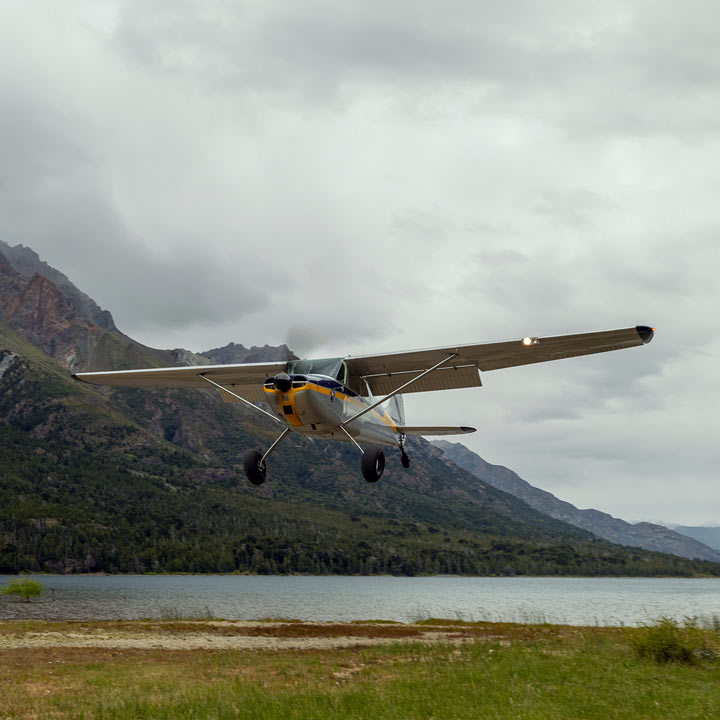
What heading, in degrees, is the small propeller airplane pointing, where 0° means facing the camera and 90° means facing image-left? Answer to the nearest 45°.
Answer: approximately 45°
